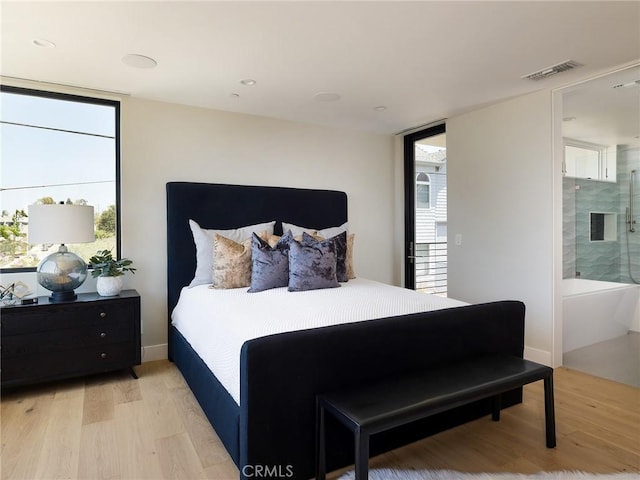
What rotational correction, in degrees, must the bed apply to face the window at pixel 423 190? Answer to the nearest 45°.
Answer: approximately 135° to its left

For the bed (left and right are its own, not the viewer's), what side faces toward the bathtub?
left

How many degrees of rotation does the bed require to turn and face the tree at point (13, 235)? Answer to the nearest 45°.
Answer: approximately 135° to its right

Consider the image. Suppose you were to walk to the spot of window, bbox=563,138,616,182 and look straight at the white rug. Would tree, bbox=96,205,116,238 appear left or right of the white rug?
right

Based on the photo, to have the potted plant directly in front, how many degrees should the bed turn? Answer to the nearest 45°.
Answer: approximately 180°

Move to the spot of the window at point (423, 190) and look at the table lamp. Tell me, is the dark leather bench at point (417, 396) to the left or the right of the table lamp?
left

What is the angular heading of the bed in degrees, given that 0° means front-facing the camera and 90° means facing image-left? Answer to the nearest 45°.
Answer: approximately 315°
